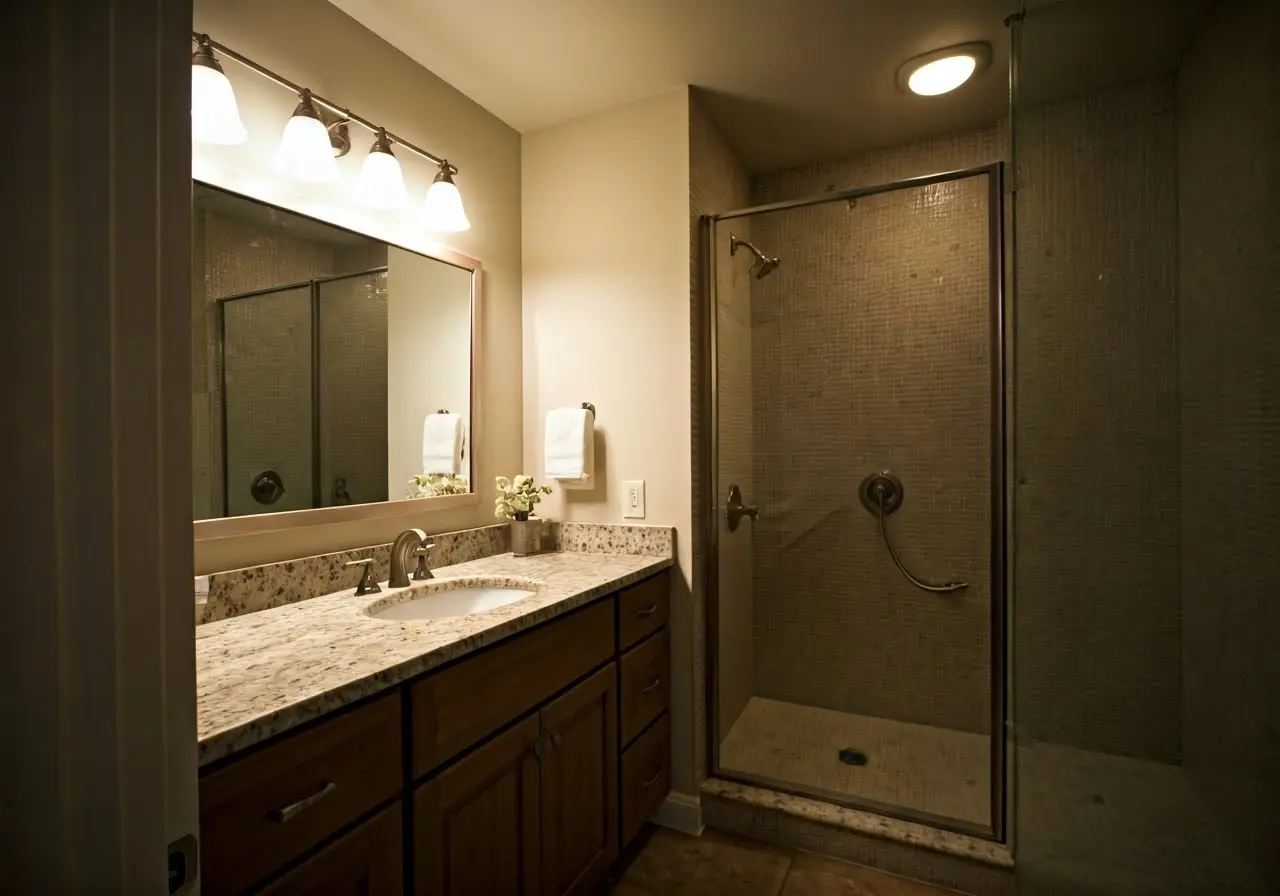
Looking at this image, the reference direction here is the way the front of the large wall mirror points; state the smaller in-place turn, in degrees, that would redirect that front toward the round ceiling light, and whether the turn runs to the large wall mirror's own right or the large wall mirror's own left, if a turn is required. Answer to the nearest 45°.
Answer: approximately 45° to the large wall mirror's own left

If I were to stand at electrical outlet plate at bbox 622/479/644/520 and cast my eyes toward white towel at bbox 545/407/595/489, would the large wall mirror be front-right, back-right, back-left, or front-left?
front-left

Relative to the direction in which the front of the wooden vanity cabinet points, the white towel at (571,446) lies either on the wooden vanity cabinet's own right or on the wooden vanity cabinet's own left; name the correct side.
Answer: on the wooden vanity cabinet's own left

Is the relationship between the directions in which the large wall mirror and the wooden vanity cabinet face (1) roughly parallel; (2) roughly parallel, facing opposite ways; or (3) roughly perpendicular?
roughly parallel

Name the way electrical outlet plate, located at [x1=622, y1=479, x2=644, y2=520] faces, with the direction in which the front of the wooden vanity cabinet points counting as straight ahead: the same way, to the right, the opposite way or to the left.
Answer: to the right

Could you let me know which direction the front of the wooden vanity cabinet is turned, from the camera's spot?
facing the viewer and to the right of the viewer

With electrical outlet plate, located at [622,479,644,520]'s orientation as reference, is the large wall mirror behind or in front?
in front

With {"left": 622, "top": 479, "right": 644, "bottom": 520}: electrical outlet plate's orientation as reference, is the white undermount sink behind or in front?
in front

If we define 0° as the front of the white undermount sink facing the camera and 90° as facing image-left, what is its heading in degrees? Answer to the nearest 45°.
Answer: approximately 315°

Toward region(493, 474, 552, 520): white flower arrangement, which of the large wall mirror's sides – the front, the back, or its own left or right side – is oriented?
left

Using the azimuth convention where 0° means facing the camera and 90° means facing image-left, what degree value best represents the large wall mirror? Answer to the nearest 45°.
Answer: approximately 315°

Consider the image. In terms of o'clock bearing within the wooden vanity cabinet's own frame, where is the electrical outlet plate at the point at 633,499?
The electrical outlet plate is roughly at 9 o'clock from the wooden vanity cabinet.

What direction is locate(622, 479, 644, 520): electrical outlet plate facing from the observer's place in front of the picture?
facing the viewer and to the left of the viewer
